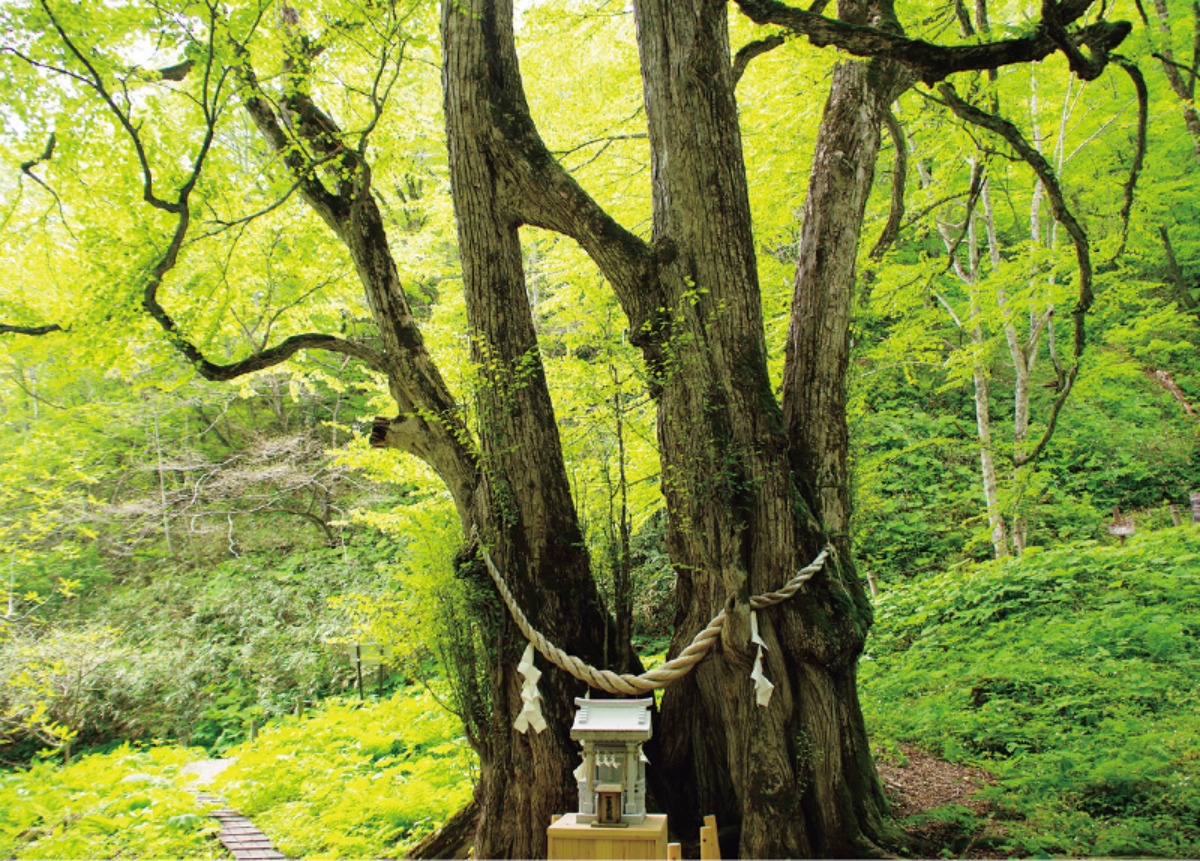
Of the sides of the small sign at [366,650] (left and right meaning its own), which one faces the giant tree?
front

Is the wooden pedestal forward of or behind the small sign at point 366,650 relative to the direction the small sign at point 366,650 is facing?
forward

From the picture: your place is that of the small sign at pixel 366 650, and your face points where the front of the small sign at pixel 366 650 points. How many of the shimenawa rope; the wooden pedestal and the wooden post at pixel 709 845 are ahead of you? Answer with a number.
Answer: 3

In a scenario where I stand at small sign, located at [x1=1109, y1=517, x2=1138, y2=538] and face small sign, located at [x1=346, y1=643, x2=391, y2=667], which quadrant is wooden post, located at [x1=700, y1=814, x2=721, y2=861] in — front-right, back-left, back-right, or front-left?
front-left

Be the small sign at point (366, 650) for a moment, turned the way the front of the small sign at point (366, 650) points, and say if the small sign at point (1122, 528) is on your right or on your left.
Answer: on your left

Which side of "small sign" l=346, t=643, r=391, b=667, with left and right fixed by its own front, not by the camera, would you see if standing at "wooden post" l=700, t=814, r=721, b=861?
front

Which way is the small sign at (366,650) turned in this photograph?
toward the camera
